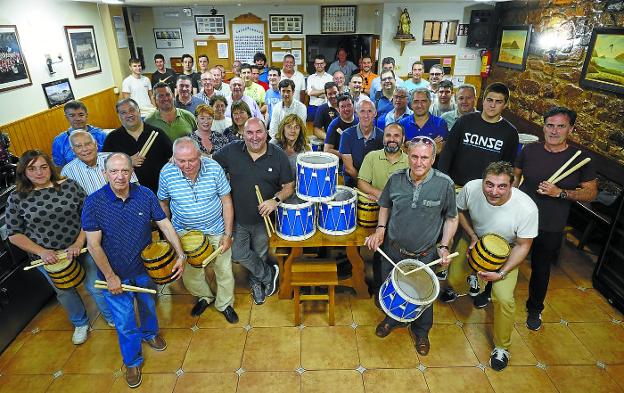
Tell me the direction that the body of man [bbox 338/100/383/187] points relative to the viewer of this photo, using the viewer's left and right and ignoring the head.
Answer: facing the viewer

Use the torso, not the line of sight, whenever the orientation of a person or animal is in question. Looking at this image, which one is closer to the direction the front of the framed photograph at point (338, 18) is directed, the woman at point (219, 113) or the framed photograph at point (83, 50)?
the woman

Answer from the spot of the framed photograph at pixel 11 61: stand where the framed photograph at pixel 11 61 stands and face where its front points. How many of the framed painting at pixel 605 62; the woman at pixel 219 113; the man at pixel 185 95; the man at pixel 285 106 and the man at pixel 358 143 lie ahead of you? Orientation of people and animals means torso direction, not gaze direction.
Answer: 5

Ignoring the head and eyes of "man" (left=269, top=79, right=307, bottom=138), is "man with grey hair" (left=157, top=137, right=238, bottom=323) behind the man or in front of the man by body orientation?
in front

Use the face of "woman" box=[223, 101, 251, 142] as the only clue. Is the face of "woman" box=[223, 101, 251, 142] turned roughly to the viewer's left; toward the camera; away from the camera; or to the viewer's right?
toward the camera

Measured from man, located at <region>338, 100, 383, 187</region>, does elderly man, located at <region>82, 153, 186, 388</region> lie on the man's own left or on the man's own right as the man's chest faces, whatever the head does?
on the man's own right

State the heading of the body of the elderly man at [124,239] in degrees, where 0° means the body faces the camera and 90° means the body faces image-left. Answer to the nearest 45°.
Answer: approximately 0°

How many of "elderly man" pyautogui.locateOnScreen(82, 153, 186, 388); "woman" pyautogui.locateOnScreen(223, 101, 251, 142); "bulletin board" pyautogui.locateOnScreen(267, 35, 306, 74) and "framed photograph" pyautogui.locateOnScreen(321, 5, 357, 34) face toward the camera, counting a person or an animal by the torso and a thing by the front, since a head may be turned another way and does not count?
4

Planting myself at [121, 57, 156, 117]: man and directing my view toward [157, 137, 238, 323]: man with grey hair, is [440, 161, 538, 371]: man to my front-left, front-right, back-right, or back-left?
front-left

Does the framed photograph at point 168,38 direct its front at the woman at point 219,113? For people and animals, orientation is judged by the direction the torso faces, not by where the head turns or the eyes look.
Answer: yes

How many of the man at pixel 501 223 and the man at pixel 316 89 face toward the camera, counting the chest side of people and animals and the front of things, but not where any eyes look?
2

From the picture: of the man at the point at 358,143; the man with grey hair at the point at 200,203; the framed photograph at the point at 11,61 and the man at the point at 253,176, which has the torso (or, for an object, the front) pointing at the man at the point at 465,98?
the framed photograph

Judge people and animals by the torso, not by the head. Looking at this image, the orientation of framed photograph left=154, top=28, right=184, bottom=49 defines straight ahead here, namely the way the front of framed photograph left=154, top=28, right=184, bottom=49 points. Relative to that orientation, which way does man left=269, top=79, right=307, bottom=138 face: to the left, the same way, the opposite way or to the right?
the same way

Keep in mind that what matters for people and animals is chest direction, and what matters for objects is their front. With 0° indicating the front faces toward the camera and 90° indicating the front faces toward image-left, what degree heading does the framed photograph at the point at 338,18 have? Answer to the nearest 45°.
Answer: approximately 0°

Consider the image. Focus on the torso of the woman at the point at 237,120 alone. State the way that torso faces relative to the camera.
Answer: toward the camera

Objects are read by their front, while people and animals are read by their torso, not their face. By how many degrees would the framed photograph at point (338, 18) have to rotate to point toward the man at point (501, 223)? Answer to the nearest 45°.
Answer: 0° — it already faces them

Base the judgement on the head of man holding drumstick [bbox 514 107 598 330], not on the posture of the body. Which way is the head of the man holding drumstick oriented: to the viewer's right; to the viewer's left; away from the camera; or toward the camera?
toward the camera

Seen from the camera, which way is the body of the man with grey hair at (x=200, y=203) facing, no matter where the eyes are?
toward the camera

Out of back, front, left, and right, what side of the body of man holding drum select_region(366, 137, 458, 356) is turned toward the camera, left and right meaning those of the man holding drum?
front

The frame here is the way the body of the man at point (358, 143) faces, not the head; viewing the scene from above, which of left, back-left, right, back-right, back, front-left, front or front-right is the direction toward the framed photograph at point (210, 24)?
back-right

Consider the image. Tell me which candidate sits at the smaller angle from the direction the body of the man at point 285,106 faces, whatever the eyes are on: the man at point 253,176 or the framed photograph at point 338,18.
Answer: the man

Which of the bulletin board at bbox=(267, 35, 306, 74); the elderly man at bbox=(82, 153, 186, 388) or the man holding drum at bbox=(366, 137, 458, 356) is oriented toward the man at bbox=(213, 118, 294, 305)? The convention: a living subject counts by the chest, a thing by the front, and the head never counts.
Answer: the bulletin board

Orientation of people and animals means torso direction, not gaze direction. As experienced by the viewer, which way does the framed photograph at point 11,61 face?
facing the viewer and to the right of the viewer

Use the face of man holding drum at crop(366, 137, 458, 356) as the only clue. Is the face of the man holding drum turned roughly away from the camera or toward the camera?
toward the camera
